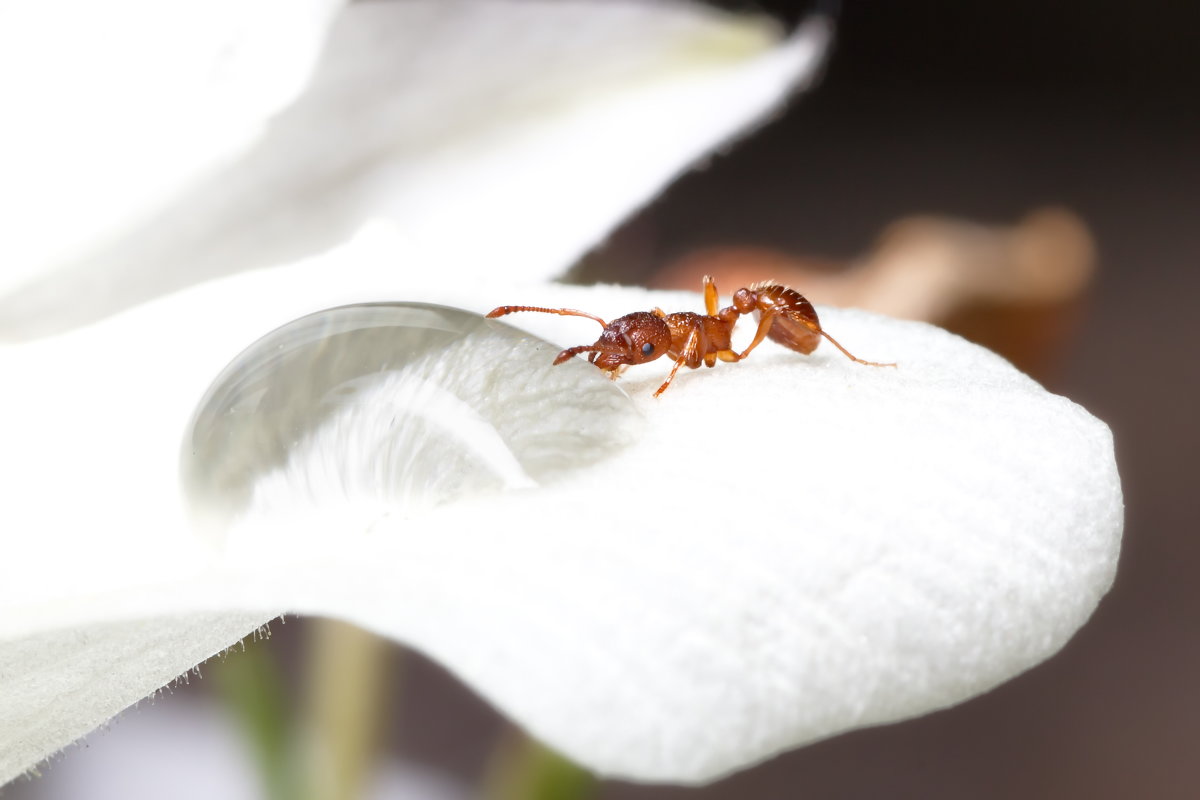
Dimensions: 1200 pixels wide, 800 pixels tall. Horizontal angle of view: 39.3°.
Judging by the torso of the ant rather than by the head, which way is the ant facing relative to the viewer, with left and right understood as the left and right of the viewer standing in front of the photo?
facing to the left of the viewer
